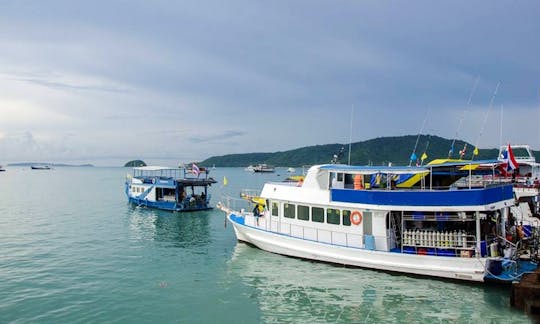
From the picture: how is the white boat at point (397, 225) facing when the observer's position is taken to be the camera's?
facing away from the viewer and to the left of the viewer

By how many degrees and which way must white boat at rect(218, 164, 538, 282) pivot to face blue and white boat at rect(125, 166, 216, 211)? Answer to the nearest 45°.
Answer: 0° — it already faces it
